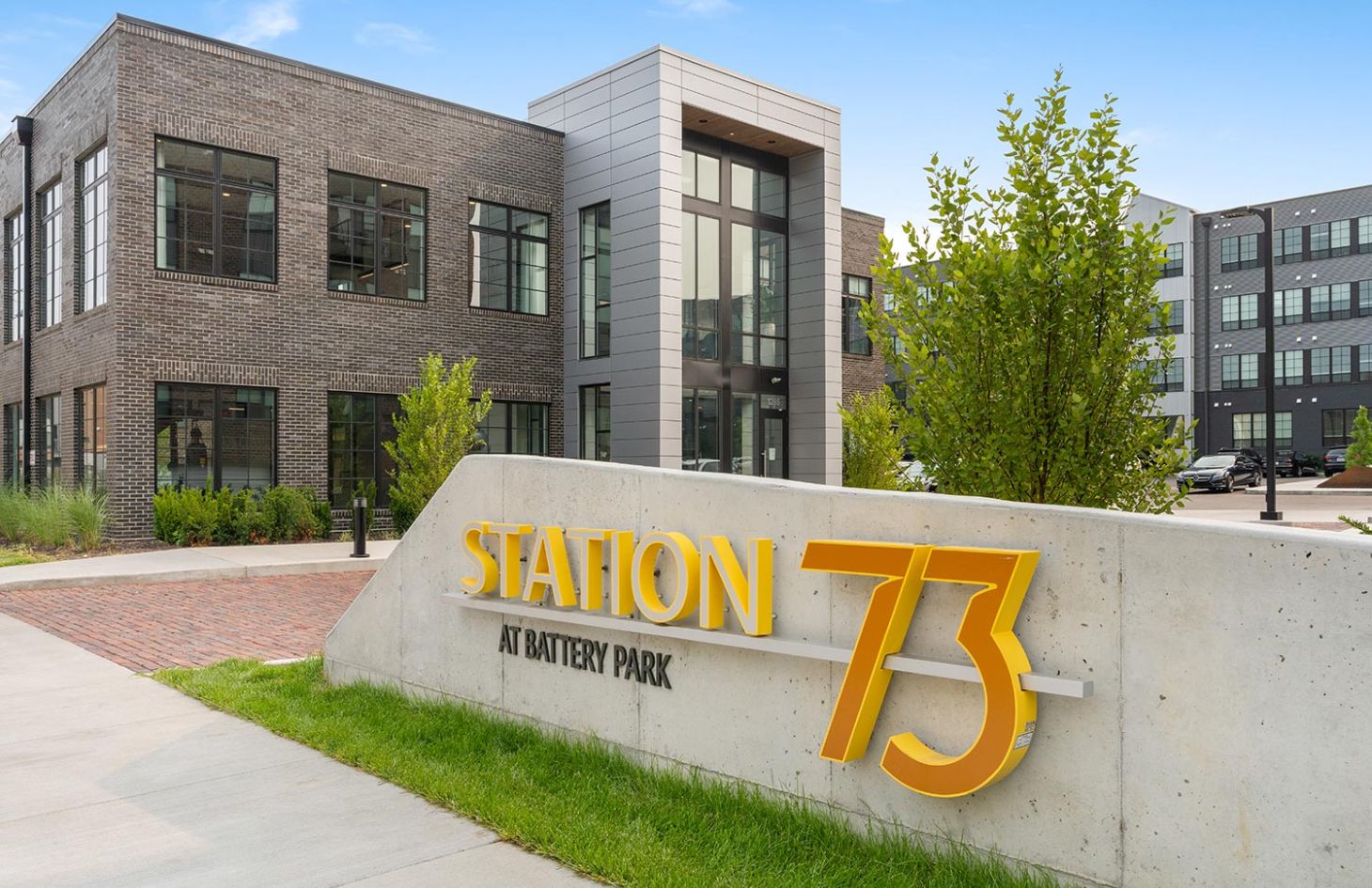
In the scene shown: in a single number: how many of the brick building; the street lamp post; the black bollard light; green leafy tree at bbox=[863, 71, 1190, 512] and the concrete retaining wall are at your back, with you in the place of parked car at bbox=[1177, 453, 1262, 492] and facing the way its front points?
0

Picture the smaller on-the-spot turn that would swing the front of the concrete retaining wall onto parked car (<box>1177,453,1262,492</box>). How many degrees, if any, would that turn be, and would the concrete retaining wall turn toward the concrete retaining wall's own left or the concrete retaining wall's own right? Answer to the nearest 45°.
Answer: approximately 135° to the concrete retaining wall's own right

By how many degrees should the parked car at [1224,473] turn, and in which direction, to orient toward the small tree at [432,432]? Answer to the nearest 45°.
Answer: approximately 45° to its left

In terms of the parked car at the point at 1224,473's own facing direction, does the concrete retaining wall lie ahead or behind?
ahead

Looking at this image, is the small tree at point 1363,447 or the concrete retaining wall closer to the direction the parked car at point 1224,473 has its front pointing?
the concrete retaining wall

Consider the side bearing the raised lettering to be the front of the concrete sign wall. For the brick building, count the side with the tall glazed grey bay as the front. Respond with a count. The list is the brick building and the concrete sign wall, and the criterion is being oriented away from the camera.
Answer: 0

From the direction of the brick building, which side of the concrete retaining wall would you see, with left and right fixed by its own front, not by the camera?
right

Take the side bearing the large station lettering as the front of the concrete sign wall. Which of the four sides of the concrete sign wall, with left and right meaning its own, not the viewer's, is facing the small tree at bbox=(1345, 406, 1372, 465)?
back

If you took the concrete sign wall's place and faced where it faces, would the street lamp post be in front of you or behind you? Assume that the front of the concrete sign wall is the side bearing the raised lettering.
behind

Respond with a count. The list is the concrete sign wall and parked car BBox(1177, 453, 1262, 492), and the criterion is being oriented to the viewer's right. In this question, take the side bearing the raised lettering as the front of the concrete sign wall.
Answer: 0

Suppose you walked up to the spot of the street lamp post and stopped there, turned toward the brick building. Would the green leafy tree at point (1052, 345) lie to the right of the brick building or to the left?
left

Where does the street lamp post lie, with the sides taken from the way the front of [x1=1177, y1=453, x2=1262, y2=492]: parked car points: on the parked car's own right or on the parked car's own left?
on the parked car's own left

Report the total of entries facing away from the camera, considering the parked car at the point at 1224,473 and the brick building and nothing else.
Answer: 0

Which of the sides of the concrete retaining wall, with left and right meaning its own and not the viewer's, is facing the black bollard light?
right

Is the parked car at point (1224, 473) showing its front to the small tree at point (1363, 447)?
no

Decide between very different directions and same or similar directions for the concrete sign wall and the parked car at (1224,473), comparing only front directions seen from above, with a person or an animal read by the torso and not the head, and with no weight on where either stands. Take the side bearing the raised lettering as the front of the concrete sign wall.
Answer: same or similar directions

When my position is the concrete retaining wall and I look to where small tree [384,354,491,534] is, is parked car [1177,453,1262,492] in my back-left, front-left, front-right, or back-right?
front-right

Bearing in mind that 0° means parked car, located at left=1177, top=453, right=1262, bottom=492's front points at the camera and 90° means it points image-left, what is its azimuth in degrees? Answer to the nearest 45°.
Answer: approximately 45°
